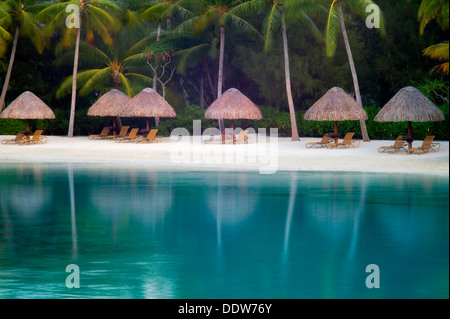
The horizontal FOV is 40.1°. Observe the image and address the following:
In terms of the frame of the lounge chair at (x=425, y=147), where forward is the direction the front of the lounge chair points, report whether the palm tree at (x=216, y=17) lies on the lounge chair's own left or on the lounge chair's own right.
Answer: on the lounge chair's own right

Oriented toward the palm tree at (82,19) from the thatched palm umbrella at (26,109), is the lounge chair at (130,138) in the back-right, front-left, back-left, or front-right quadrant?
front-right

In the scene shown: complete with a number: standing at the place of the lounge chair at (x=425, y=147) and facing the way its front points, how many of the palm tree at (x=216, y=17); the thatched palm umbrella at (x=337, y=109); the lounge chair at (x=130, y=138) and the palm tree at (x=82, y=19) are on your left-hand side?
0

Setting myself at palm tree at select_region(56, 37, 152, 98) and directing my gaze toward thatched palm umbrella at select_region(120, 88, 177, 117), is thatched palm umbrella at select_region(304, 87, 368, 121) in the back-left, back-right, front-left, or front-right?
front-left

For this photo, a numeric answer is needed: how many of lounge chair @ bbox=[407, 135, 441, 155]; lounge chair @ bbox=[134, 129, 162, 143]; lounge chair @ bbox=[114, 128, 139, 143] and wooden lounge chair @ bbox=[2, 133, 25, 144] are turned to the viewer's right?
0

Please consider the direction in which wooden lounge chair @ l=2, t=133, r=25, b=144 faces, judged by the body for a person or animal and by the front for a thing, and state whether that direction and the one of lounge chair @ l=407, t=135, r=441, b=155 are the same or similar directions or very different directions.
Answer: same or similar directions

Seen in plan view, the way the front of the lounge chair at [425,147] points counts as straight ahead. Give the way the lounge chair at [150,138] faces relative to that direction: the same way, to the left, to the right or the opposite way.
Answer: the same way

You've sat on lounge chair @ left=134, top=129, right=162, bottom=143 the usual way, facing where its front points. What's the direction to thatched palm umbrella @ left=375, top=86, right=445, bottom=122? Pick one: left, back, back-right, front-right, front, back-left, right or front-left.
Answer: left

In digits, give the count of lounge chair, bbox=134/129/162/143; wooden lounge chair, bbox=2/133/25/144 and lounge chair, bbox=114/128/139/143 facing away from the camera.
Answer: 0

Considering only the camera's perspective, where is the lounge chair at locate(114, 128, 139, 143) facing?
facing the viewer and to the left of the viewer

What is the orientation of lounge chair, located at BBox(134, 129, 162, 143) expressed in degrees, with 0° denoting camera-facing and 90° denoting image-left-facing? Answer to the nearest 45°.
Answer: approximately 45°

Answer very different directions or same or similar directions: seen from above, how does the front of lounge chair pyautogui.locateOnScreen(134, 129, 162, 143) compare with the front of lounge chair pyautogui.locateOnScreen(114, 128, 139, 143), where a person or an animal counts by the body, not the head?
same or similar directions

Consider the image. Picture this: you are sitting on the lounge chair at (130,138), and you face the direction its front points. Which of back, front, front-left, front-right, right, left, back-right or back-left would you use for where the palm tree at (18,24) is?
right

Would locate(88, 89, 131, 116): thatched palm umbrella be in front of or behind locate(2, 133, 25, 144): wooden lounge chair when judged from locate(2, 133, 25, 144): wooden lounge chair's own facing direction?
behind

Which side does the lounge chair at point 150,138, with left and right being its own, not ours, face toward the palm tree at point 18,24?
right

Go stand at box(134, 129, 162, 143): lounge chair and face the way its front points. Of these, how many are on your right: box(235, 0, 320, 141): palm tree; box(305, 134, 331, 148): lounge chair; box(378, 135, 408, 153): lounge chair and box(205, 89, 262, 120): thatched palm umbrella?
0

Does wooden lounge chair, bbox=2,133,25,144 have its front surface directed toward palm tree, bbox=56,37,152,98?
no
